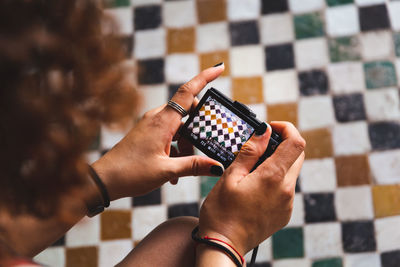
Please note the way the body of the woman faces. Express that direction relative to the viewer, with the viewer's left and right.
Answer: facing away from the viewer and to the right of the viewer

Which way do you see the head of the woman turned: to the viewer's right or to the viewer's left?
to the viewer's right
